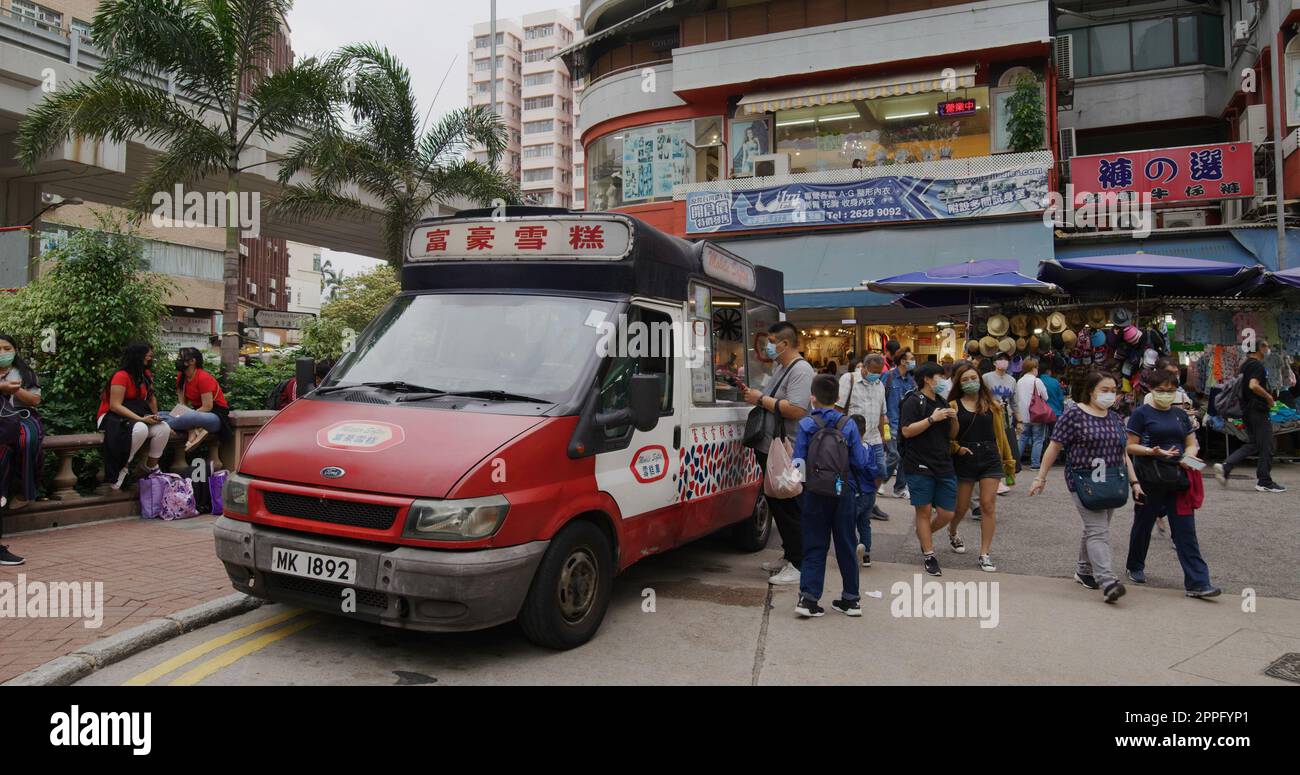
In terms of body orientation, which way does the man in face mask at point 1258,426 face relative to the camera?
to the viewer's right

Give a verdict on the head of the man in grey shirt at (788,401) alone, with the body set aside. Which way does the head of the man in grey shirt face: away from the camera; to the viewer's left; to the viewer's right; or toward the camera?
to the viewer's left

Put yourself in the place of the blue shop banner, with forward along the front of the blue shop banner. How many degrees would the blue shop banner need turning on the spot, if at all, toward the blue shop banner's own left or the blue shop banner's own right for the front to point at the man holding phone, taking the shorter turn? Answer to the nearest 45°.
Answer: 0° — it already faces them

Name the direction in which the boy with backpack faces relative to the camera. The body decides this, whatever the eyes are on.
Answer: away from the camera

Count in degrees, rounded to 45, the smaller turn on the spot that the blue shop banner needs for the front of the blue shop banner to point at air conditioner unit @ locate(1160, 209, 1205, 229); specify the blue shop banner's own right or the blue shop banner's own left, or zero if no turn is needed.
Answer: approximately 90° to the blue shop banner's own left

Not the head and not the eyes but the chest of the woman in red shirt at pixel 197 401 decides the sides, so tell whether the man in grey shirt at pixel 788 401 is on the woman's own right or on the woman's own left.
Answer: on the woman's own left

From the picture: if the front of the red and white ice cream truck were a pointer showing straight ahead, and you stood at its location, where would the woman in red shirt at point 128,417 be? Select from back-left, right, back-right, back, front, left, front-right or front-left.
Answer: right

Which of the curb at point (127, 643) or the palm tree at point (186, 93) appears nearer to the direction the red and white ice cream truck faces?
the curb

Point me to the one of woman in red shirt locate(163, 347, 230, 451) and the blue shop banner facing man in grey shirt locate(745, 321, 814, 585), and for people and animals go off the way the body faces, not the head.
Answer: the blue shop banner

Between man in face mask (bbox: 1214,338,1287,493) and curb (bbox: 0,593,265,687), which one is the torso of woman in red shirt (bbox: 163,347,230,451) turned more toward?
the curb

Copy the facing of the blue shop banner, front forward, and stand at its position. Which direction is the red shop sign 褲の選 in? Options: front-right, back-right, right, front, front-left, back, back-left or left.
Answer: left

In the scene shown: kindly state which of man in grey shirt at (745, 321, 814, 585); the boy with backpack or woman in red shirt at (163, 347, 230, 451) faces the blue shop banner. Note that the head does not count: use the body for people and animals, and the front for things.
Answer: the boy with backpack

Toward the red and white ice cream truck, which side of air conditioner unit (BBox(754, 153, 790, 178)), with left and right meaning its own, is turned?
front

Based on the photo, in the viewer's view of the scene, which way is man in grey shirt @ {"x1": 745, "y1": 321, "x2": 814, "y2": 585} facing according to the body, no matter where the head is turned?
to the viewer's left
